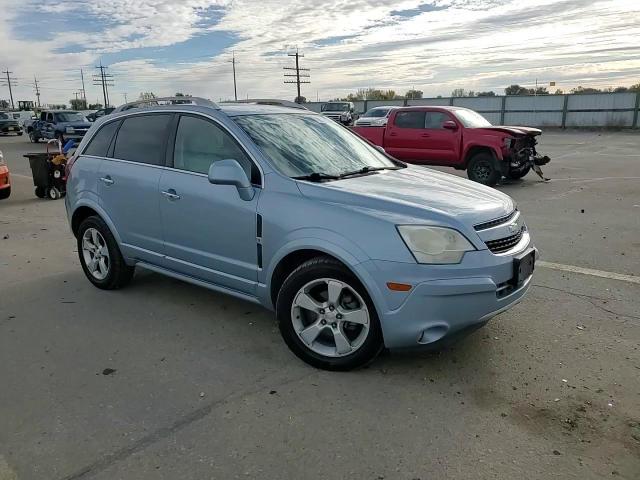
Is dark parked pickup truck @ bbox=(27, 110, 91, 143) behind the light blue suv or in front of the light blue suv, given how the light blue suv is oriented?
behind

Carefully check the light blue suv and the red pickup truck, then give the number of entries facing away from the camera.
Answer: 0

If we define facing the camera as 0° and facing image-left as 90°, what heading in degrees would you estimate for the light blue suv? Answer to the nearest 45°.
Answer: approximately 315°

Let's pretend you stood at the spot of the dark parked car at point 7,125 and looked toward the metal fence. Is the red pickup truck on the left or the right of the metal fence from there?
right

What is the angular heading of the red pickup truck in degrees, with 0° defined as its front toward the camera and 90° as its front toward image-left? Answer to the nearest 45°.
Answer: approximately 315°

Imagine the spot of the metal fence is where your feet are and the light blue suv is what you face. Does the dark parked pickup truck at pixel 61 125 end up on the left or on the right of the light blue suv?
right

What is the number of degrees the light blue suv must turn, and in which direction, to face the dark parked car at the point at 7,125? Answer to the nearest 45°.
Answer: approximately 180°

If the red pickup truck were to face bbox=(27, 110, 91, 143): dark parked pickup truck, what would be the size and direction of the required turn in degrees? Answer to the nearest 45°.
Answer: approximately 180°

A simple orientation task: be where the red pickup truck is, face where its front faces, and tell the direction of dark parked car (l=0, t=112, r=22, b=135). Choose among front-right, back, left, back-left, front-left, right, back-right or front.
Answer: back
